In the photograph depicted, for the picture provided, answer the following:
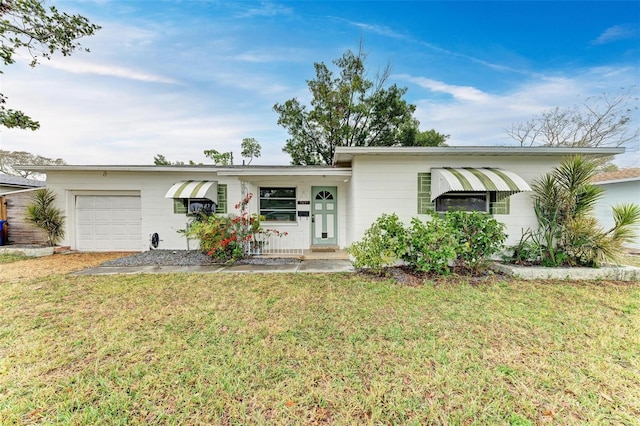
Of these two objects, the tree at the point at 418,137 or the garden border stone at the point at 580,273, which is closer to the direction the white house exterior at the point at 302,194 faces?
the garden border stone

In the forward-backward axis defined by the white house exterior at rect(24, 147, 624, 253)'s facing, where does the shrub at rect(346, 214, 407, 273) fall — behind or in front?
in front

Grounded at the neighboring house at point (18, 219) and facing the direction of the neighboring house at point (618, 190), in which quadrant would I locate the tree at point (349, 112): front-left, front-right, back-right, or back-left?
front-left

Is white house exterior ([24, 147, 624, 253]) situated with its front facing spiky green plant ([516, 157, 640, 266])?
no

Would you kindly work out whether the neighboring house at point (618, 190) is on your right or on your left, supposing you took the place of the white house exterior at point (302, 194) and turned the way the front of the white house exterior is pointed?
on your left

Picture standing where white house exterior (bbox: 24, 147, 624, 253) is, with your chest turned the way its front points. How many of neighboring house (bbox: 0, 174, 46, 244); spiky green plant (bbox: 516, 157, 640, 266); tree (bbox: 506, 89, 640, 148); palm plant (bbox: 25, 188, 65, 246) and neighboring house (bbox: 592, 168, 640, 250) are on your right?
2

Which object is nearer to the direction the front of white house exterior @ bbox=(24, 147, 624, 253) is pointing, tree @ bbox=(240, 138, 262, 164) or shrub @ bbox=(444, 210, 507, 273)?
the shrub

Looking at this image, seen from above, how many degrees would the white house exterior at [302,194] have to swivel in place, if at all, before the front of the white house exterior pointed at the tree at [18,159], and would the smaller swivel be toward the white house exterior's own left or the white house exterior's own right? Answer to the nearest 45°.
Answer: approximately 135° to the white house exterior's own right

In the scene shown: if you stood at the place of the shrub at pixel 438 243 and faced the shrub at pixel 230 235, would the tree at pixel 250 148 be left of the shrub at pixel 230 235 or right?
right

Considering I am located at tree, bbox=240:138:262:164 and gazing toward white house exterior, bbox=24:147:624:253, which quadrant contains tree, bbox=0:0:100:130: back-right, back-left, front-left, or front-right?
front-right

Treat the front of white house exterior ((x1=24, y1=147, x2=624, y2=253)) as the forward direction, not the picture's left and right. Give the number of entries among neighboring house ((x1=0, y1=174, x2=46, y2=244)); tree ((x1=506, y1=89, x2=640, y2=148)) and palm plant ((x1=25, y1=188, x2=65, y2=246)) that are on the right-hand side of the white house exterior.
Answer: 2

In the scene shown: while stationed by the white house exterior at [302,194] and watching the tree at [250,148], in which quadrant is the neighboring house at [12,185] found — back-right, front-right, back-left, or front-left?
front-left

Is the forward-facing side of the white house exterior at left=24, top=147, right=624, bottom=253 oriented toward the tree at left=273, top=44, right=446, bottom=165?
no

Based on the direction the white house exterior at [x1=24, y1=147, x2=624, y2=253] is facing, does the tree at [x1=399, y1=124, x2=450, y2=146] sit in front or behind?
behind

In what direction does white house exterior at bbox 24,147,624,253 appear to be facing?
toward the camera

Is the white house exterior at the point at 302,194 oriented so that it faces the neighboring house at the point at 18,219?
no

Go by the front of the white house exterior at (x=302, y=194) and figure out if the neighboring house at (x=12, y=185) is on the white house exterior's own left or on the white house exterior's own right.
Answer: on the white house exterior's own right

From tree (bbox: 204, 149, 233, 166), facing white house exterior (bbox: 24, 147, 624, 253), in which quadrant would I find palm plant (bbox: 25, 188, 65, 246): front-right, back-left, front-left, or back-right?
front-right

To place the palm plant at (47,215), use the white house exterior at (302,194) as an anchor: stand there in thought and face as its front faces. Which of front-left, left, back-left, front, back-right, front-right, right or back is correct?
right
